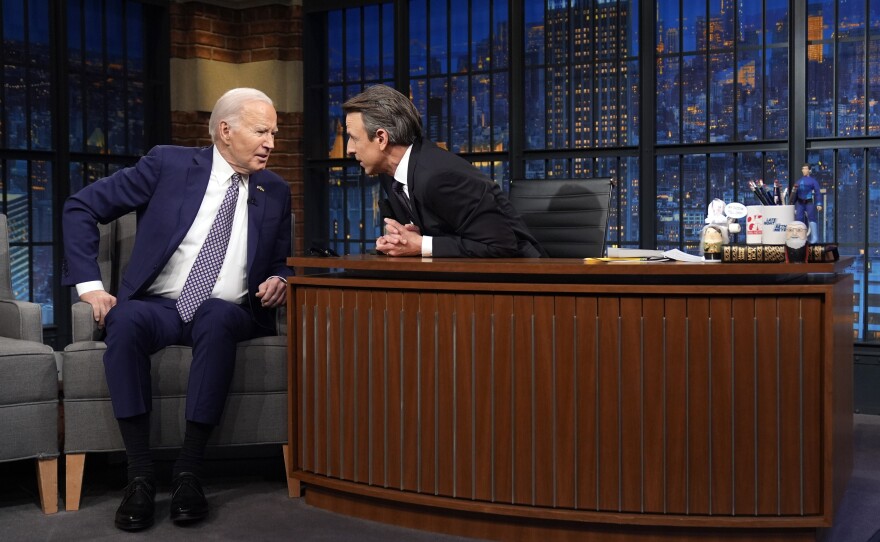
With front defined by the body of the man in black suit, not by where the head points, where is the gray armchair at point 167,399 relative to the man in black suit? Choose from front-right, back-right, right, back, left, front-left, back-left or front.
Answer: front

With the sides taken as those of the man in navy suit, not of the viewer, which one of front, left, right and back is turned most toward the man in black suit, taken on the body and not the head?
left

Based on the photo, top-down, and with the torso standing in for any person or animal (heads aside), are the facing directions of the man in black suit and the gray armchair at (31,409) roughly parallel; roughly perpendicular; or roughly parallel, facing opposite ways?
roughly perpendicular

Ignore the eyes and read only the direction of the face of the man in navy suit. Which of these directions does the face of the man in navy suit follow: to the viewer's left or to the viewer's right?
to the viewer's right

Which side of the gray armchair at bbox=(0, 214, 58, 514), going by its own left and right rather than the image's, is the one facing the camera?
front

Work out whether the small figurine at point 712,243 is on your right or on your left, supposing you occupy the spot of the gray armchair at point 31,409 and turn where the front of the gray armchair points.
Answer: on your left

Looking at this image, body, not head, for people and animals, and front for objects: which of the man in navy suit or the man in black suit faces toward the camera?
the man in navy suit

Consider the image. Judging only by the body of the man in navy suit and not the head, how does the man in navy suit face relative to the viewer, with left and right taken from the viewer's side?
facing the viewer

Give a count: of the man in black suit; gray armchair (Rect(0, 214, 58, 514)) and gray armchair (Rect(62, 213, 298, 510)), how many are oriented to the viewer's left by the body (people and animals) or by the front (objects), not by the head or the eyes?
1

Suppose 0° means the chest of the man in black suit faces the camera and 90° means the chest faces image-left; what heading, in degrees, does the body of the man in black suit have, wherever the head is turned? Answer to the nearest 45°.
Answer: approximately 90°

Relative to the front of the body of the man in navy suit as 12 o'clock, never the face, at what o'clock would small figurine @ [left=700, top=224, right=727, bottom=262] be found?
The small figurine is roughly at 10 o'clock from the man in navy suit.

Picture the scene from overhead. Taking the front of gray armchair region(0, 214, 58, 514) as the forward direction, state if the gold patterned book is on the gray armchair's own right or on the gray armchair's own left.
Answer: on the gray armchair's own left

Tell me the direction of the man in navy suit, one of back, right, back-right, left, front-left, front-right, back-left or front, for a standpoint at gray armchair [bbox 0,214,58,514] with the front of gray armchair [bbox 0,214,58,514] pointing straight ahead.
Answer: left

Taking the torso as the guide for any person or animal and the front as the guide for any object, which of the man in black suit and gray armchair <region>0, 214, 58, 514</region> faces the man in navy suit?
the man in black suit

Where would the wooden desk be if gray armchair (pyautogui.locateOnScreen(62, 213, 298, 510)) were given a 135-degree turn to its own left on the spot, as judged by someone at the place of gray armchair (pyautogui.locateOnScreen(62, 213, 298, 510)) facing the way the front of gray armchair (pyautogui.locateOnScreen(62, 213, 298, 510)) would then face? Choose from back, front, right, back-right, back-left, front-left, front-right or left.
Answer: right
